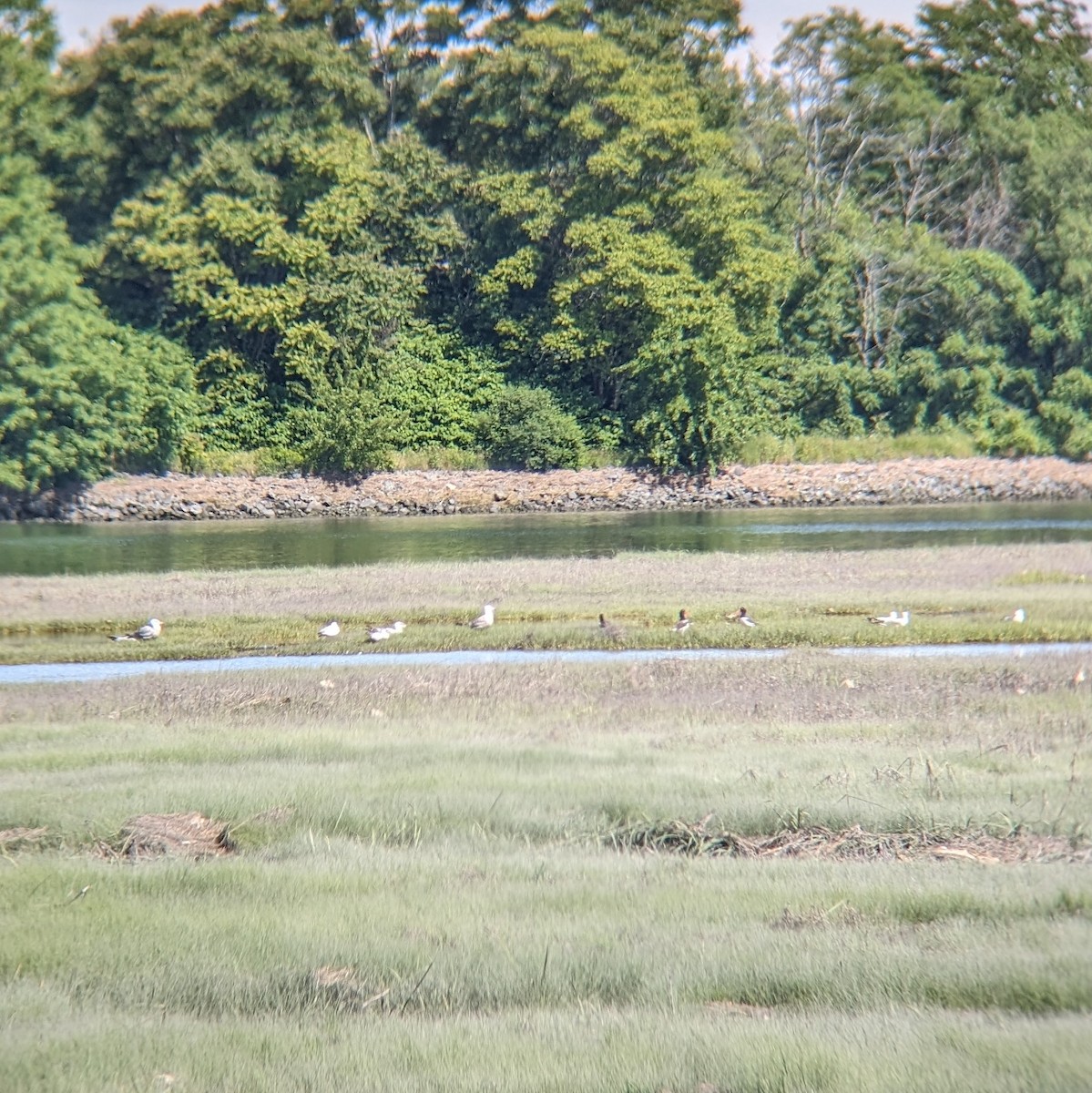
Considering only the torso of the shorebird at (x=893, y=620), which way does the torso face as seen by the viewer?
to the viewer's right

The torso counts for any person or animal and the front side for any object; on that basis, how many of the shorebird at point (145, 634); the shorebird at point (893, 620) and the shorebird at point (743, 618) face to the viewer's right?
2

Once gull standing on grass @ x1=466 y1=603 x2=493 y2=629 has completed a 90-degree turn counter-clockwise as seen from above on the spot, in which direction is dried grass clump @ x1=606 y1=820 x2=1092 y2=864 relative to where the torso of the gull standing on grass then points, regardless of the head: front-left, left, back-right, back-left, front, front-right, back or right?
back

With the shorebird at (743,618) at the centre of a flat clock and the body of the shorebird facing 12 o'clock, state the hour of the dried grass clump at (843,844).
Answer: The dried grass clump is roughly at 9 o'clock from the shorebird.

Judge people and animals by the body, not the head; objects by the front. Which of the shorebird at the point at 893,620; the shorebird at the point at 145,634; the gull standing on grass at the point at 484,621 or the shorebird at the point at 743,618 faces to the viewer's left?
the shorebird at the point at 743,618

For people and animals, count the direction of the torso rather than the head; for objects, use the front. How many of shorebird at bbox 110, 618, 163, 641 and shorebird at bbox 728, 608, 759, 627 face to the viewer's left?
1

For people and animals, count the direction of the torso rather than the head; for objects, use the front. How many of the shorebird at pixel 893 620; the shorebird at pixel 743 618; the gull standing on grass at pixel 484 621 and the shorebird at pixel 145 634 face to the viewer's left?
1

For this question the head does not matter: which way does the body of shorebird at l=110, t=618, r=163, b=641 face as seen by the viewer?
to the viewer's right

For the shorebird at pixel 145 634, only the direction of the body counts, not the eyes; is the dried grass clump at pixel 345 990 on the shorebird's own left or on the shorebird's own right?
on the shorebird's own right

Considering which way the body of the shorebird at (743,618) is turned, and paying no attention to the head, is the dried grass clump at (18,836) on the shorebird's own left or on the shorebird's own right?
on the shorebird's own left

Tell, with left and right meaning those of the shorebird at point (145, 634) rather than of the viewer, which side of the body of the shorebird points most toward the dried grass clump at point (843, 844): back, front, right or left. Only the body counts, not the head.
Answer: right

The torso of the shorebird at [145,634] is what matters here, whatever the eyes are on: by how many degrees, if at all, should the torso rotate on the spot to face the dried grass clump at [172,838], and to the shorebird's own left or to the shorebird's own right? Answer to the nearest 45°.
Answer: approximately 90° to the shorebird's own right

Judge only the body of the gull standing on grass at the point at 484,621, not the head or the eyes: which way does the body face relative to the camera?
to the viewer's right

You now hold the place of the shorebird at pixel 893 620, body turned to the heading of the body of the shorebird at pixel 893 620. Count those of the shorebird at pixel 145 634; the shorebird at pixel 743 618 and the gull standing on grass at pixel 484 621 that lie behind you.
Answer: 3

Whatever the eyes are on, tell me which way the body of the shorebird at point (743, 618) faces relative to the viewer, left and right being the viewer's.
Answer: facing to the left of the viewer

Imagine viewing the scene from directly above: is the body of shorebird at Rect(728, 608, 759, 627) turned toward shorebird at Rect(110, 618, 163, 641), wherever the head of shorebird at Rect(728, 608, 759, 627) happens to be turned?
yes
